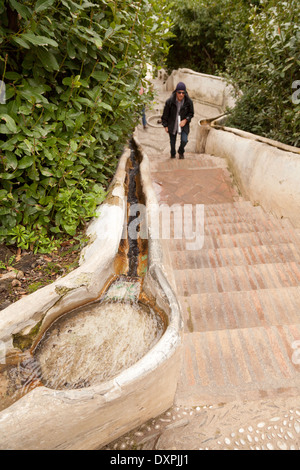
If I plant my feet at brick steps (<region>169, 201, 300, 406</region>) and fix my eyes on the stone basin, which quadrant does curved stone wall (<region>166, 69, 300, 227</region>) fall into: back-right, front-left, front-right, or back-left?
back-right

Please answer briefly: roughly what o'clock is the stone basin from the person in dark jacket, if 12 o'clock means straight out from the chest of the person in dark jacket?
The stone basin is roughly at 12 o'clock from the person in dark jacket.

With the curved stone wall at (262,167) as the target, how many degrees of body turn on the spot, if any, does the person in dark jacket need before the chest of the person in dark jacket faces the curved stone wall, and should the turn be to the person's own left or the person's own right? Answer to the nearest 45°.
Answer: approximately 45° to the person's own left

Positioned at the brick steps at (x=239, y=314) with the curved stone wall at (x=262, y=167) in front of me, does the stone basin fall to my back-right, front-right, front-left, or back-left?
back-left

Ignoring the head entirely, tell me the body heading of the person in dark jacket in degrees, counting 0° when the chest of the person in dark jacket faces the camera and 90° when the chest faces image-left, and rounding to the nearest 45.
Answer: approximately 0°

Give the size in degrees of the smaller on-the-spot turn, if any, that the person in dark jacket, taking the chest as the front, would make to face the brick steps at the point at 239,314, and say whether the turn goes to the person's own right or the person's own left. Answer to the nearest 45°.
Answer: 0° — they already face it
